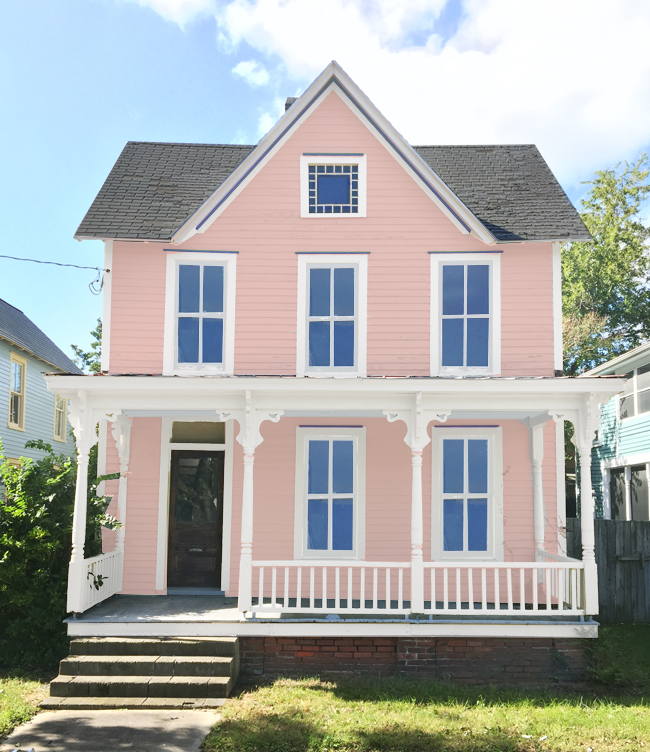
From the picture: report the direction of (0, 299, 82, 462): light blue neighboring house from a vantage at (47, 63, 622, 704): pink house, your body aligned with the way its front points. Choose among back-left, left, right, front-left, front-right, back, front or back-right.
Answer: back-right

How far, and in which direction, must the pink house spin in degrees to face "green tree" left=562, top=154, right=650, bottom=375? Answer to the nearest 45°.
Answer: approximately 135° to its left

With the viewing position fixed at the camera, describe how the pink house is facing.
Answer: facing the viewer

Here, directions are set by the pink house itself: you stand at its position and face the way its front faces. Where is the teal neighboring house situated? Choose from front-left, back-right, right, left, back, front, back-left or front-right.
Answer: back-left
